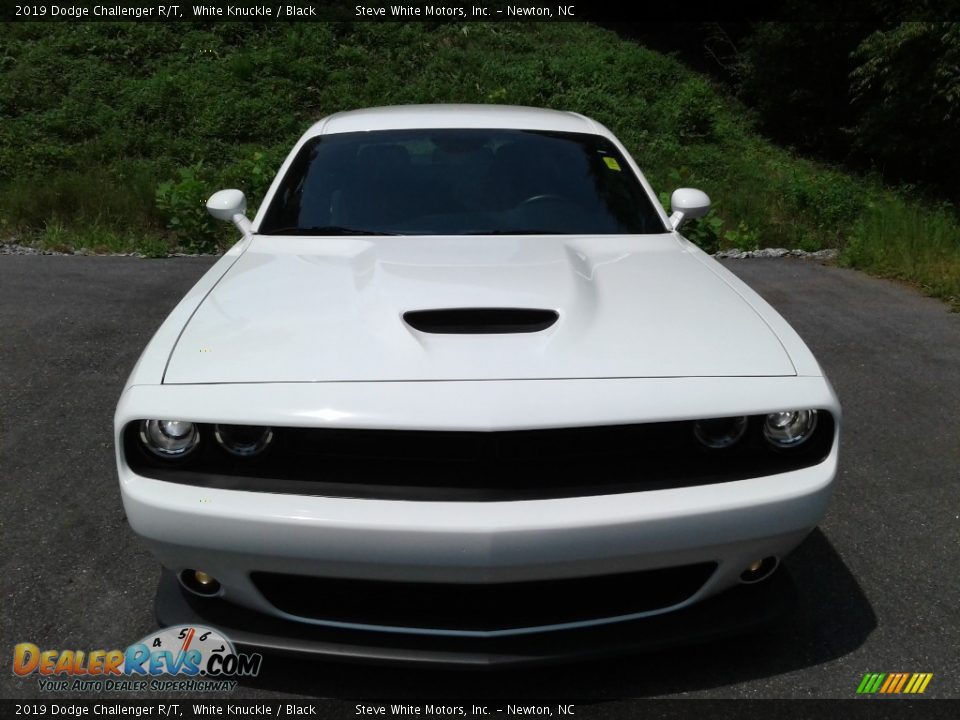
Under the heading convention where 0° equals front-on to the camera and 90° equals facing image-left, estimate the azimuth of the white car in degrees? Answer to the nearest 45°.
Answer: approximately 0°
